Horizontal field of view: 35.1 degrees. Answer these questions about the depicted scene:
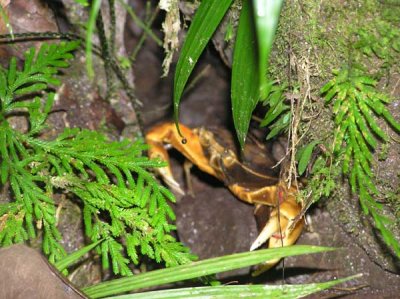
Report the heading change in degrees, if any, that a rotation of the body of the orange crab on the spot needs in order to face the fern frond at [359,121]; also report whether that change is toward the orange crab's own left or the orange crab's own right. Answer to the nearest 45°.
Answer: approximately 90° to the orange crab's own left

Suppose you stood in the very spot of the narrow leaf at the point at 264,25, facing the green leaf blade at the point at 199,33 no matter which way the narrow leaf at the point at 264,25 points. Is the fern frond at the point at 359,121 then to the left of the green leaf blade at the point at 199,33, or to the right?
right

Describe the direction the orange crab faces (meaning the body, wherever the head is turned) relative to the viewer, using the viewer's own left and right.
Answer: facing the viewer and to the left of the viewer

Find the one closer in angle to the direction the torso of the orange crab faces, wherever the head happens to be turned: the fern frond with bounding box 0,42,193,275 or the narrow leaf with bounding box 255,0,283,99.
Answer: the fern frond
